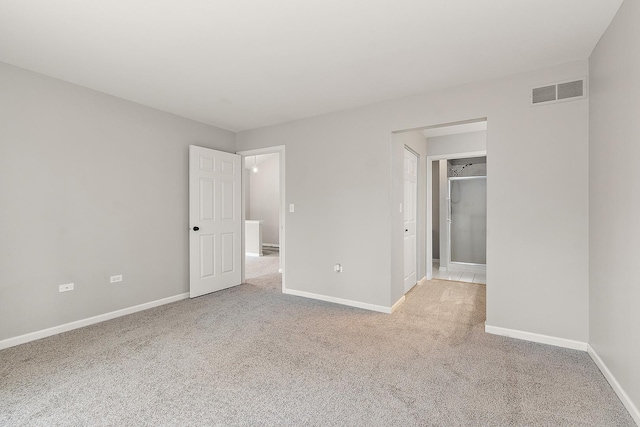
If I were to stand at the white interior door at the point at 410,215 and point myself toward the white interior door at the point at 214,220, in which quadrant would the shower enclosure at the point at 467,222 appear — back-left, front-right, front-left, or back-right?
back-right

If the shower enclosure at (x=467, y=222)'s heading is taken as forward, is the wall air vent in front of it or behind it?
in front

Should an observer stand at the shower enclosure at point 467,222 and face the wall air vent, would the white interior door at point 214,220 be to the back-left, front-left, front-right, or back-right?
front-right

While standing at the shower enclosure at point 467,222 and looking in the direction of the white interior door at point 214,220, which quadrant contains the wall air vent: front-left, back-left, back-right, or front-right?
front-left

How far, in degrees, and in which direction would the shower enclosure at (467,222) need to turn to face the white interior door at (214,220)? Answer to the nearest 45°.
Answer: approximately 45° to its right

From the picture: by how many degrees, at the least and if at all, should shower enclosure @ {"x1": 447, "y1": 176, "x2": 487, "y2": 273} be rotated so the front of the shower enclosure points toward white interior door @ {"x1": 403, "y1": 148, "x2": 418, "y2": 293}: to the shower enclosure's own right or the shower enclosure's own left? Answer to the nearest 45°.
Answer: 0° — it already faces it

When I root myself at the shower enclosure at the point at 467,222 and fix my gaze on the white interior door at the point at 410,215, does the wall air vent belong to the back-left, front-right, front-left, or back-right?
front-left

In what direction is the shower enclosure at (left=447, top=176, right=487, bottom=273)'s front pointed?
toward the camera

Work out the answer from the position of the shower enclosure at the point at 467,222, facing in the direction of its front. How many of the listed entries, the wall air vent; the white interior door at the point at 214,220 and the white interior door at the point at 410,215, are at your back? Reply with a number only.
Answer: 0
